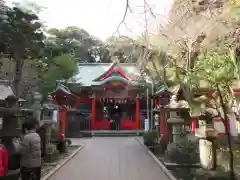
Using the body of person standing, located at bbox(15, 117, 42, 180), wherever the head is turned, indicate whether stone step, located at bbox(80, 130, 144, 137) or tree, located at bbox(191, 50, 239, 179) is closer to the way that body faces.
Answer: the stone step

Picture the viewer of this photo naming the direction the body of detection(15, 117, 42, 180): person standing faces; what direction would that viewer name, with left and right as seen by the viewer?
facing away from the viewer and to the left of the viewer

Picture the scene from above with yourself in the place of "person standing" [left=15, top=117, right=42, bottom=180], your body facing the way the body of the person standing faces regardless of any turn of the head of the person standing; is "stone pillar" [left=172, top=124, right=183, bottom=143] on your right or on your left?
on your right

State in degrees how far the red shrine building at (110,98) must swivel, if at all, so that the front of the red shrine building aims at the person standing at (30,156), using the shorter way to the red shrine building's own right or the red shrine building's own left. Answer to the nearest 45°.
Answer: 0° — it already faces them

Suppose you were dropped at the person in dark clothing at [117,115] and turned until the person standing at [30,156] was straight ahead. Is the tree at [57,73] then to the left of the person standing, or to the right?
right

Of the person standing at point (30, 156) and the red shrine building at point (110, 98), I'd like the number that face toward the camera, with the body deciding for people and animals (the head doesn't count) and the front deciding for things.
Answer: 1

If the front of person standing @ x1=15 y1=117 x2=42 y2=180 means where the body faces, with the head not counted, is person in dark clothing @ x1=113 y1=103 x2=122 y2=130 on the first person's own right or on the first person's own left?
on the first person's own right
